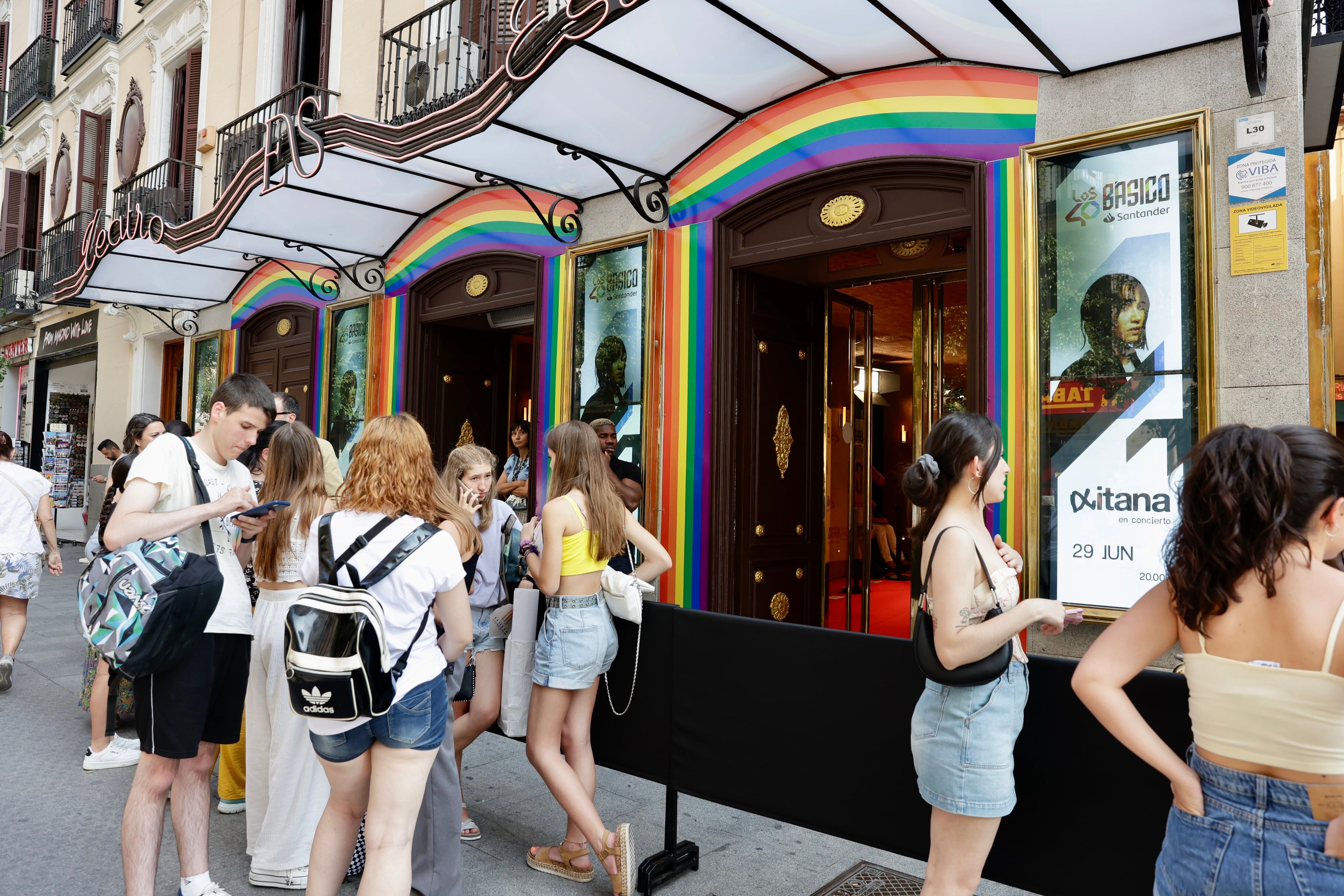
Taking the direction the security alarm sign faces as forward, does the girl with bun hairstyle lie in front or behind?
in front

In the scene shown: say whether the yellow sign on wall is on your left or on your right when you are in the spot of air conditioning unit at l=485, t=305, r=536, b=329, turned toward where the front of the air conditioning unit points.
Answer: on your left

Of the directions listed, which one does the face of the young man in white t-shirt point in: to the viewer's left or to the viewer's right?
to the viewer's right

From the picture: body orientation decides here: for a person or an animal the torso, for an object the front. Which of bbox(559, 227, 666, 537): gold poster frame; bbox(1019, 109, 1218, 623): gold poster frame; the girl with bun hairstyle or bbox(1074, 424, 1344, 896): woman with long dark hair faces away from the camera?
the woman with long dark hair

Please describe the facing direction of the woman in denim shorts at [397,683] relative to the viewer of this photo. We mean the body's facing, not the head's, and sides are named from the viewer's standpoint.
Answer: facing away from the viewer and to the right of the viewer

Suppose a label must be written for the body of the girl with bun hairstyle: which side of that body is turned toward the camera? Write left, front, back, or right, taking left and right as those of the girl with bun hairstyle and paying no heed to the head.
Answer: right

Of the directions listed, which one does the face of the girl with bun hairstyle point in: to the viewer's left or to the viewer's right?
to the viewer's right

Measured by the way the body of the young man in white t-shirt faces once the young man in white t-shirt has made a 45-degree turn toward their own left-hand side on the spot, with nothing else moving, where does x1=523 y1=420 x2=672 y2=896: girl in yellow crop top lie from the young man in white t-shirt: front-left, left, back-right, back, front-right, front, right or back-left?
front

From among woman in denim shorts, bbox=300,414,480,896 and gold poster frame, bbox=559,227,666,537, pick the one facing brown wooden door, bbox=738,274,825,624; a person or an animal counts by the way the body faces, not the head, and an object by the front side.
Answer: the woman in denim shorts

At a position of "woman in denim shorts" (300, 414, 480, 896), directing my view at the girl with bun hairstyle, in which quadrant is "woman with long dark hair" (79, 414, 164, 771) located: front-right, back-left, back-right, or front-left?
back-left

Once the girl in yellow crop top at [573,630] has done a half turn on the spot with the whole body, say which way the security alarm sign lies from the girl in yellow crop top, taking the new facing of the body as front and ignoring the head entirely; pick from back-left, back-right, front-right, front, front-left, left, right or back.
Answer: front-left

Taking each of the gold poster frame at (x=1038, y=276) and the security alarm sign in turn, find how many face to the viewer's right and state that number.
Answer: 0

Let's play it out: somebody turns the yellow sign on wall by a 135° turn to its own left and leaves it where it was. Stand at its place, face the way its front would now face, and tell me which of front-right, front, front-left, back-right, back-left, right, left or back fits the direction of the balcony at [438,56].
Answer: back

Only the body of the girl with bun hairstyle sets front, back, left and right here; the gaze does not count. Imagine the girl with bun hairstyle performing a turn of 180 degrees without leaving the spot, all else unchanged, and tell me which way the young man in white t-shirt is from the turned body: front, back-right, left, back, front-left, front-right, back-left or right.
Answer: front
